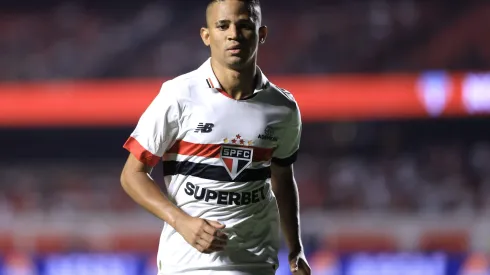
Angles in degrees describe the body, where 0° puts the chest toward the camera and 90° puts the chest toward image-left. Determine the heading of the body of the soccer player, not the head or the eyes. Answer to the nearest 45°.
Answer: approximately 0°
